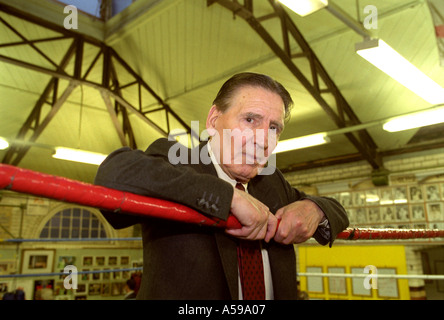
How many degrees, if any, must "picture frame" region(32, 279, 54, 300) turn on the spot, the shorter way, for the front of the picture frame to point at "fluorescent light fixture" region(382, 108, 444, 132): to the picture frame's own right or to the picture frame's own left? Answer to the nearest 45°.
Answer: approximately 45° to the picture frame's own left

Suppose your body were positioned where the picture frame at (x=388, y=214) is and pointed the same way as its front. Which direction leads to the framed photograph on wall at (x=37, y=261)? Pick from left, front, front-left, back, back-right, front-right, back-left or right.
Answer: right

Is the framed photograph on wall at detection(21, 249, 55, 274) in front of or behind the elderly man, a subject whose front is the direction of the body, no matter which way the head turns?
behind

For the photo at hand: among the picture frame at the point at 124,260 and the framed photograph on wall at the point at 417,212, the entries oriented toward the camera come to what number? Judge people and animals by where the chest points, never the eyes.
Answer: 2

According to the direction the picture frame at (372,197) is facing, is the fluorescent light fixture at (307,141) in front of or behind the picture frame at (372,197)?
in front

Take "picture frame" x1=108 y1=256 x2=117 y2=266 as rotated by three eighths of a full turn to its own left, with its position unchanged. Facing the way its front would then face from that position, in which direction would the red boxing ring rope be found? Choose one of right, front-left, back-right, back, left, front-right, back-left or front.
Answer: back-right

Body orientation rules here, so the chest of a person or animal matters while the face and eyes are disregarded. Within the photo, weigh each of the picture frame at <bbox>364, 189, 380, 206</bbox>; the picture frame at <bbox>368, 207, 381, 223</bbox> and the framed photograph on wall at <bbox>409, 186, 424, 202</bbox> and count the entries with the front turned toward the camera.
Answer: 3

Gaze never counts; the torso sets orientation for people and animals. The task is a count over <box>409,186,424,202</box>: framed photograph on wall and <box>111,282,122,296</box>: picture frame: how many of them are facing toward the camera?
2

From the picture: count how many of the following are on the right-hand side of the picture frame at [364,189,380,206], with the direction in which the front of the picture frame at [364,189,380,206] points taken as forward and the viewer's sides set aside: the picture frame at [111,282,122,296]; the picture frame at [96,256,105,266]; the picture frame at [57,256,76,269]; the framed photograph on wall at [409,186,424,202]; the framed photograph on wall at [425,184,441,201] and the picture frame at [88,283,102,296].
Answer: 4

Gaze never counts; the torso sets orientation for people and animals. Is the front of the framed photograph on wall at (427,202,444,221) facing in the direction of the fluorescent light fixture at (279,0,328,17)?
yes

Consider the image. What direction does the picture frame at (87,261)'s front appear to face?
toward the camera

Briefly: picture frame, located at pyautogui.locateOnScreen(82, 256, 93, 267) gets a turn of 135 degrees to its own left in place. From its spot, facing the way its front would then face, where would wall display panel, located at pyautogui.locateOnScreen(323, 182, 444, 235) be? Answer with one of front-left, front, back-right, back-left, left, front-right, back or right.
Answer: right

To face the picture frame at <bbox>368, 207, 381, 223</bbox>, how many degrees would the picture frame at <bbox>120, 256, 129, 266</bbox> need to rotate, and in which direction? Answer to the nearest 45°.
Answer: approximately 45° to its left
